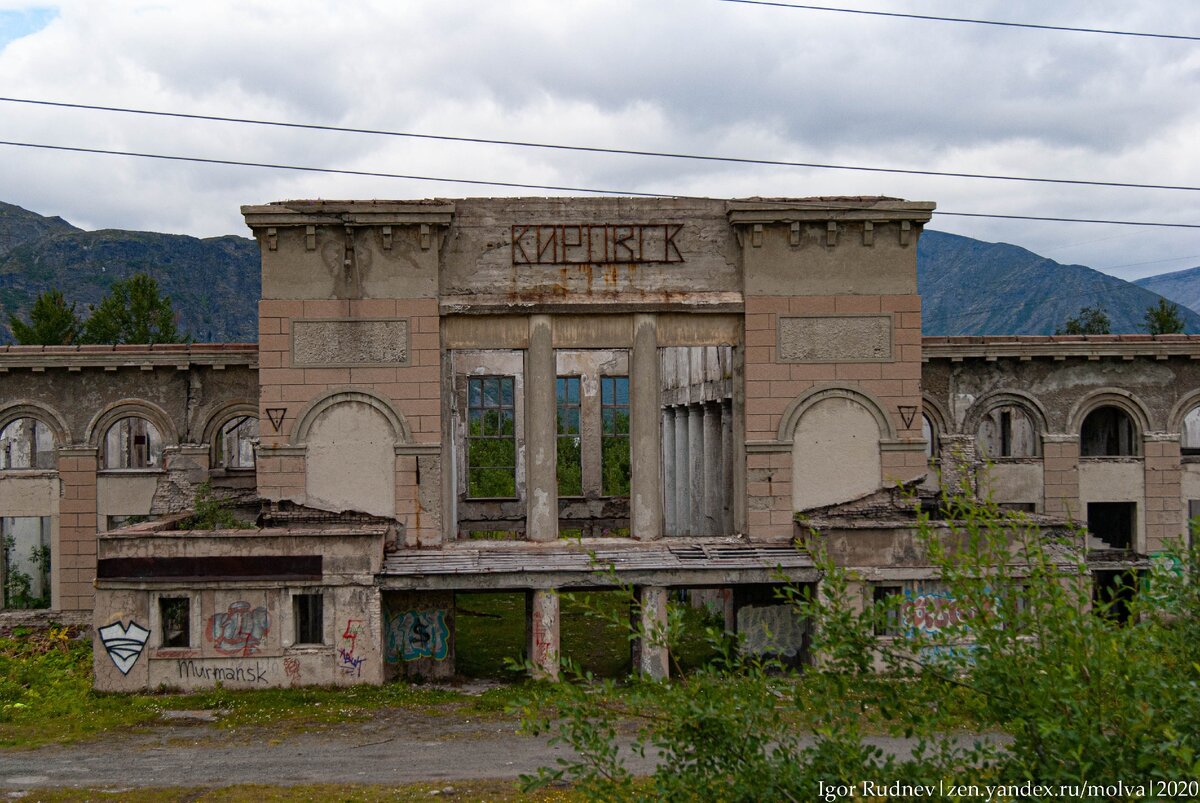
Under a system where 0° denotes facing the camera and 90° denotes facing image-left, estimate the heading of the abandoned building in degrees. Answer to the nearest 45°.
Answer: approximately 0°

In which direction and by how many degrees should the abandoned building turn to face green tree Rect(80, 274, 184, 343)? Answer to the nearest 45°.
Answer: approximately 135° to its right

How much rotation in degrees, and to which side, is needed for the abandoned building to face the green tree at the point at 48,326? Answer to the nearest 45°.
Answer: approximately 135° to its right
